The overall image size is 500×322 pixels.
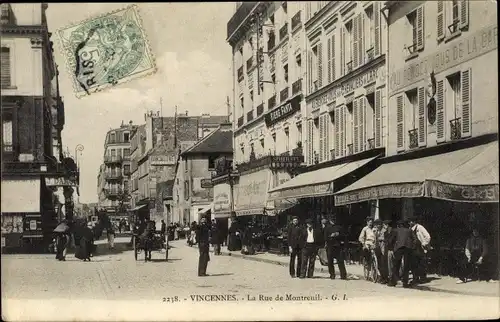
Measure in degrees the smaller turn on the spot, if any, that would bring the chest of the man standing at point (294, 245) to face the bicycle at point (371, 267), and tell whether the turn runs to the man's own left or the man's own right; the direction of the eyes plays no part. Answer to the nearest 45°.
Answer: approximately 45° to the man's own left

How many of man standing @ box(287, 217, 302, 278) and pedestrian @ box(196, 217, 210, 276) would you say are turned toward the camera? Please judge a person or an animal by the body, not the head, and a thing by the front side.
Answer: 2

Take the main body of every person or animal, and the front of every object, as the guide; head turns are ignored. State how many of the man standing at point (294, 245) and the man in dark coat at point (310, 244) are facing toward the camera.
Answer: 2

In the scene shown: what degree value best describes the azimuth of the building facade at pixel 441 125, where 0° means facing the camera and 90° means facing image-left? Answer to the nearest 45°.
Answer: approximately 45°
